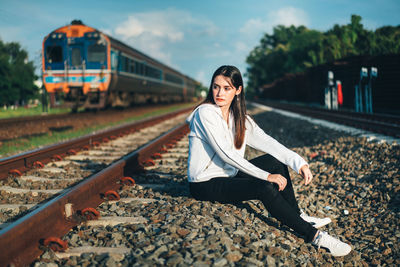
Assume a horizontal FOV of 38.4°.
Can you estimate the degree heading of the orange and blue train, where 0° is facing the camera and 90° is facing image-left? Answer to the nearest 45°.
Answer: approximately 45°

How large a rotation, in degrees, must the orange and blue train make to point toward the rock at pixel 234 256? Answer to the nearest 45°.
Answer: approximately 45° to its left

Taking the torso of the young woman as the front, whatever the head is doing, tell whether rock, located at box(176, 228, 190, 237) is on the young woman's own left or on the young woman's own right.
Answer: on the young woman's own right

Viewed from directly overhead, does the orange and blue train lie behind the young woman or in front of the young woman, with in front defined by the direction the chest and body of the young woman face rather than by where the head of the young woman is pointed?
behind

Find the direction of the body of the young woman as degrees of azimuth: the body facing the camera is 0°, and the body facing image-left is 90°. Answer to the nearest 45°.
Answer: approximately 315°

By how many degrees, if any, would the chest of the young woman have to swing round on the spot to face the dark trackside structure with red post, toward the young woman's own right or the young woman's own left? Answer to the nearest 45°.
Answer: approximately 135° to the young woman's own left
